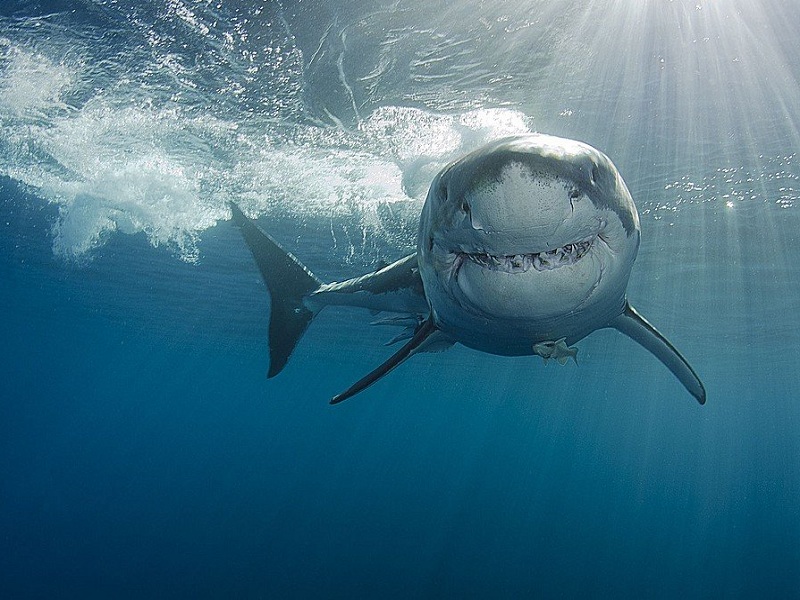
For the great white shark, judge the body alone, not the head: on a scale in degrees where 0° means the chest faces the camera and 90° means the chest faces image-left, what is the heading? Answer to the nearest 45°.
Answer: approximately 0°
